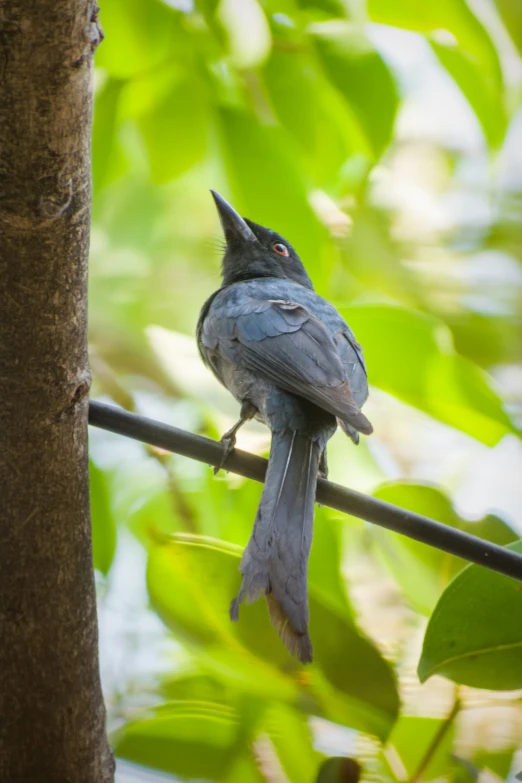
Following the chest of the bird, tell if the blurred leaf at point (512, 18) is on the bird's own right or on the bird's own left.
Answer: on the bird's own right

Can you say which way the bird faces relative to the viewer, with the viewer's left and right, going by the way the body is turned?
facing away from the viewer and to the left of the viewer
